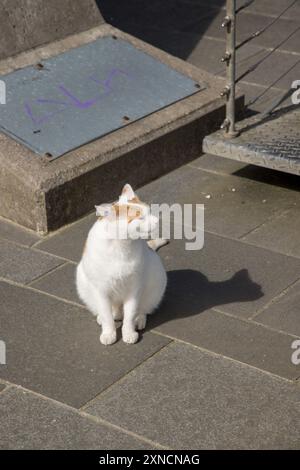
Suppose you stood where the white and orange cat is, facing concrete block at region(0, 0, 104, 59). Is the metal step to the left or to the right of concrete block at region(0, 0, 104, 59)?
right

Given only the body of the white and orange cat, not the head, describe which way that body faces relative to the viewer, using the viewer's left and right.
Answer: facing the viewer

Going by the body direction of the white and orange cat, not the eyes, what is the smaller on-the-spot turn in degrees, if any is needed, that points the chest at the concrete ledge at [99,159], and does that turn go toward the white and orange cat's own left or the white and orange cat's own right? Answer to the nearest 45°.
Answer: approximately 180°

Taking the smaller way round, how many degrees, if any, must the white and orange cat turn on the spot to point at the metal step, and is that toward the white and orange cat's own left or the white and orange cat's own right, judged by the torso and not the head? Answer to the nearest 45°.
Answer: approximately 135° to the white and orange cat's own left

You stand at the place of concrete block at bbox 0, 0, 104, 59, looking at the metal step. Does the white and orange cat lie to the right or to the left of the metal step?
right

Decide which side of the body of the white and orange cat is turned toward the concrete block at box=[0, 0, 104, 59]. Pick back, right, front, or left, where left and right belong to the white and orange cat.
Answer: back
